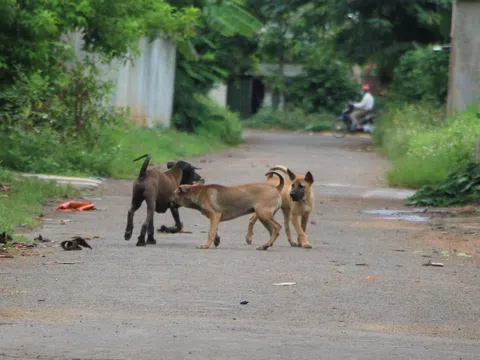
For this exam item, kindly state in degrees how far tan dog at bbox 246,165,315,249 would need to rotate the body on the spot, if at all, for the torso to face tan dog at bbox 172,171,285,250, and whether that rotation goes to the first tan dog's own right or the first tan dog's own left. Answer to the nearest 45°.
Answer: approximately 90° to the first tan dog's own right

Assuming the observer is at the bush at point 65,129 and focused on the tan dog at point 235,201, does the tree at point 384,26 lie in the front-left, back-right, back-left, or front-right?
back-left

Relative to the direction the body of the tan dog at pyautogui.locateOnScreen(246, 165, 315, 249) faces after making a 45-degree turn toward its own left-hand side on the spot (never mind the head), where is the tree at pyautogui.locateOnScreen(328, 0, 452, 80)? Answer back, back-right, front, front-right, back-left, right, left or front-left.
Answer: left

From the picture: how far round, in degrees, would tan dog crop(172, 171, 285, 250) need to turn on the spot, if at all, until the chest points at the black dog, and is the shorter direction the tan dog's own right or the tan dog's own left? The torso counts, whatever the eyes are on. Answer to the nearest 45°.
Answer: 0° — it already faces it

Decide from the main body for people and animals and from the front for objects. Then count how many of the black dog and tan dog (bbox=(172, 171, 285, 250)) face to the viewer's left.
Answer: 1

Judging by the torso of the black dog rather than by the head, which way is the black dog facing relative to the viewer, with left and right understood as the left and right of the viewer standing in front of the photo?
facing away from the viewer and to the right of the viewer

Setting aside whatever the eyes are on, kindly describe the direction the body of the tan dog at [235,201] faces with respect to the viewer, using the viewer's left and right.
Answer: facing to the left of the viewer

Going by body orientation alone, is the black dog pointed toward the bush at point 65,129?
no

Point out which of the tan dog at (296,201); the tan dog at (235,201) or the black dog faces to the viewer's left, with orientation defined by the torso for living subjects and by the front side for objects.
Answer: the tan dog at (235,201)

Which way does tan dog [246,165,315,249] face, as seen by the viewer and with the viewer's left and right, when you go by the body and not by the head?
facing the viewer and to the right of the viewer

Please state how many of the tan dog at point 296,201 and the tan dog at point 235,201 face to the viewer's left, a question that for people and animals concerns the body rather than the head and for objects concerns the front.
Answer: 1

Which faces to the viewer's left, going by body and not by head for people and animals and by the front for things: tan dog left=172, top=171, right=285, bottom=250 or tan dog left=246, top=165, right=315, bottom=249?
tan dog left=172, top=171, right=285, bottom=250

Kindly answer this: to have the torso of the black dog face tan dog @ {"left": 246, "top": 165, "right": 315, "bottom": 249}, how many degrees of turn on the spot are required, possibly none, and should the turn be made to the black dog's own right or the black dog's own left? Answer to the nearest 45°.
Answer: approximately 45° to the black dog's own right

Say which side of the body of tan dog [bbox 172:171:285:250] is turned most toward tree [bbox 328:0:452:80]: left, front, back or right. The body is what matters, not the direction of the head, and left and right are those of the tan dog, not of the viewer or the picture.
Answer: right
